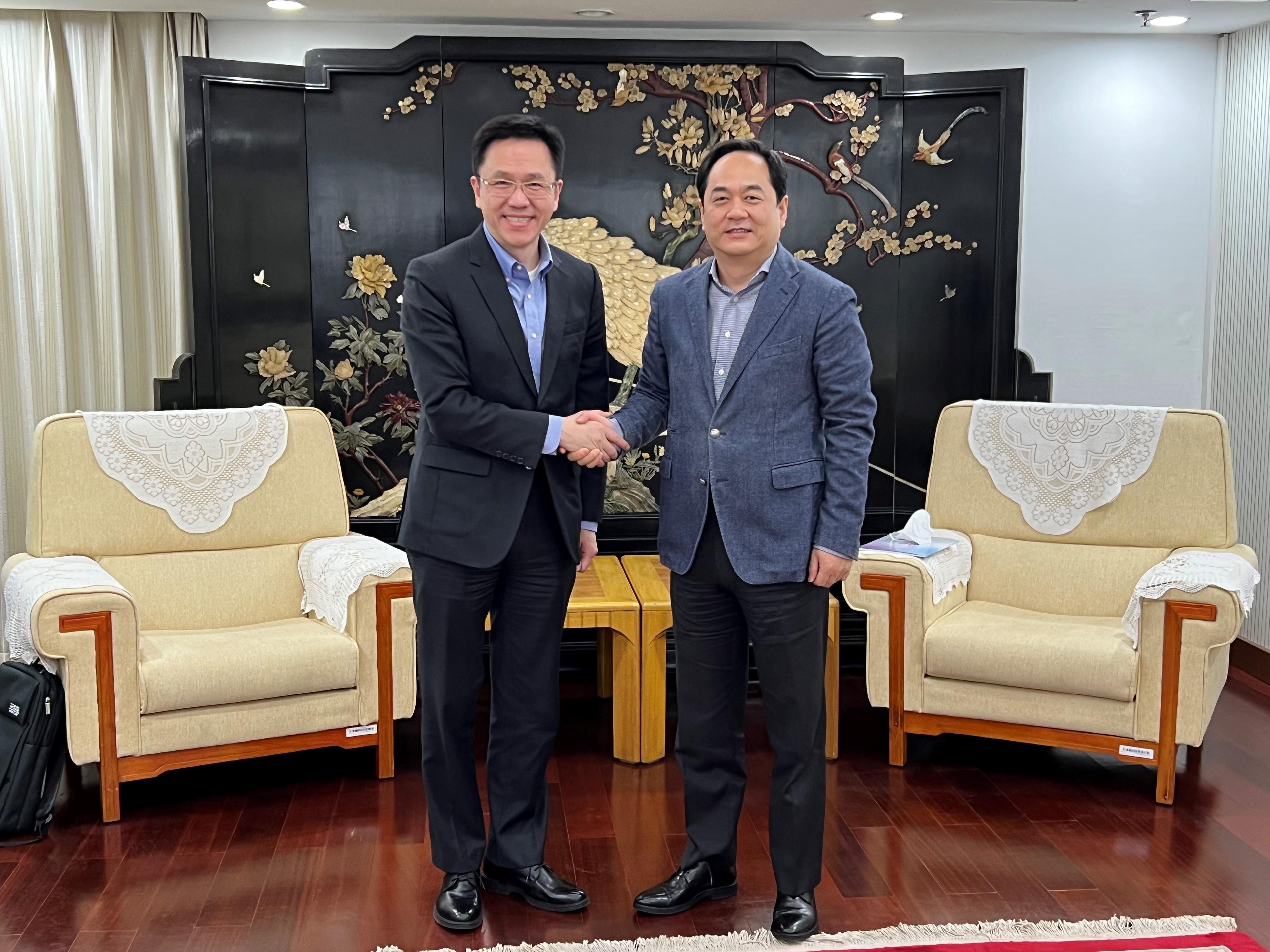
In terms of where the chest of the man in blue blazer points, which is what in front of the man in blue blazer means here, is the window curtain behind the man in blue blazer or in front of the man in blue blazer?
behind

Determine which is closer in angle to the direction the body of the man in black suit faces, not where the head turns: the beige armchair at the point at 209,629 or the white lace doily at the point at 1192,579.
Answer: the white lace doily

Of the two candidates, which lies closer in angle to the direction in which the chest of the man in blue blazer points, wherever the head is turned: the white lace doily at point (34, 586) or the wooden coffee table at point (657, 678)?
the white lace doily

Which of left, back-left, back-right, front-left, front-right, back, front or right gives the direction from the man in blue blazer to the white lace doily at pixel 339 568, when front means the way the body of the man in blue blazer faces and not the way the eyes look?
right

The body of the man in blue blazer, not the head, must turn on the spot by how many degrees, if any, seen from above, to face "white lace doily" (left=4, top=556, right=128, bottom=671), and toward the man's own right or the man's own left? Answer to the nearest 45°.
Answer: approximately 45° to the man's own right

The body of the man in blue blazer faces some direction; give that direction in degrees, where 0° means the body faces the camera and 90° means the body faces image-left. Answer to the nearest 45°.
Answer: approximately 45°

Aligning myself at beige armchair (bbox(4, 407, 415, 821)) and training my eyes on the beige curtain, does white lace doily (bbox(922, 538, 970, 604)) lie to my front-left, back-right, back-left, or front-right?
back-right

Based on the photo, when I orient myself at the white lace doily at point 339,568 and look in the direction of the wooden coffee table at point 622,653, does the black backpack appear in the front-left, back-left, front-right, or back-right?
back-right

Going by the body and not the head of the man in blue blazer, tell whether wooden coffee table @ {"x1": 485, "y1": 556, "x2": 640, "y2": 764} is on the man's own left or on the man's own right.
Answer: on the man's own right

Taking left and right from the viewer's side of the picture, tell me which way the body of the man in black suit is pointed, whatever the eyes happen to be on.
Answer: facing the viewer and to the right of the viewer

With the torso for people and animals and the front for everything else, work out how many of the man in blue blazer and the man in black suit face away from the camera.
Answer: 0
